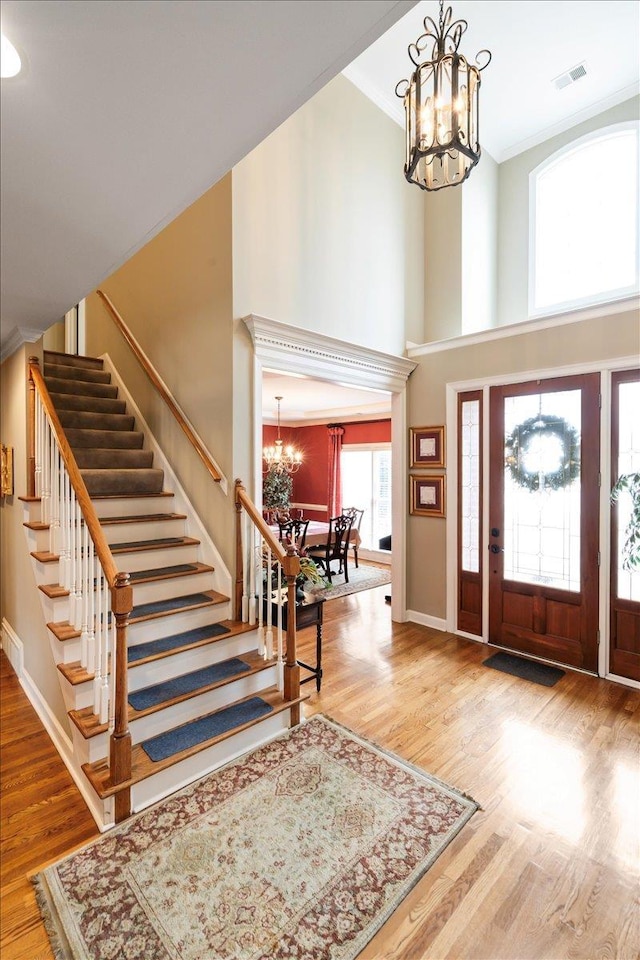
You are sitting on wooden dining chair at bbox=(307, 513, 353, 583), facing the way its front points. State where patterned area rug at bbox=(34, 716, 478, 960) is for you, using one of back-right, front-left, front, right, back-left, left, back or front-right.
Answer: back-left

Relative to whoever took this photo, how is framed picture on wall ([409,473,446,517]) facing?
facing the viewer and to the left of the viewer

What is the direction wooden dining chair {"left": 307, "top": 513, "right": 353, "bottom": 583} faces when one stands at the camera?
facing away from the viewer and to the left of the viewer

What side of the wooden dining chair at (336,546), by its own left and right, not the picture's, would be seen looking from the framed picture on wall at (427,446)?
back

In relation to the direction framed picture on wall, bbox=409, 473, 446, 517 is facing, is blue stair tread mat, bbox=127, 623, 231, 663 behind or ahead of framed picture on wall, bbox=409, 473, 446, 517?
ahead

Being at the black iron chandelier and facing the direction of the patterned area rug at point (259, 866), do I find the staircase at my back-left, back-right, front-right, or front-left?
front-right

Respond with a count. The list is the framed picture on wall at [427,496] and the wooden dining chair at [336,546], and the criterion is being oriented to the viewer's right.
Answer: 0

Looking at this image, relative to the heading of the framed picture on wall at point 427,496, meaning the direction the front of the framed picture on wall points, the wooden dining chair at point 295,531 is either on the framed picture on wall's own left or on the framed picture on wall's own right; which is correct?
on the framed picture on wall's own right

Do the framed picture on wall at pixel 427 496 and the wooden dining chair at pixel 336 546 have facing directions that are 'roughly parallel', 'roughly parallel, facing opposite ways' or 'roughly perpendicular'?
roughly perpendicular

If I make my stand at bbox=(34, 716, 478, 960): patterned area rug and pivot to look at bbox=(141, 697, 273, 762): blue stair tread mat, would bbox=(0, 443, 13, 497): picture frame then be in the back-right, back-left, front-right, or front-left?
front-left

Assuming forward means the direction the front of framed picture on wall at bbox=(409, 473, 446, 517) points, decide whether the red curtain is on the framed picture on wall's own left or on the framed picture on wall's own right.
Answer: on the framed picture on wall's own right

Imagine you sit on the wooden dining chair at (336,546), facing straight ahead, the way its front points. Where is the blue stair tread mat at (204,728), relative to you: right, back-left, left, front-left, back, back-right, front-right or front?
back-left

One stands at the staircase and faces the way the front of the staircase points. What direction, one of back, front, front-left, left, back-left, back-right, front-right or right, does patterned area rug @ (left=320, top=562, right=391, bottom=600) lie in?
left

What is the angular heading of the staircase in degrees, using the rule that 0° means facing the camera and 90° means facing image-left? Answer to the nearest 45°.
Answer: approximately 315°
